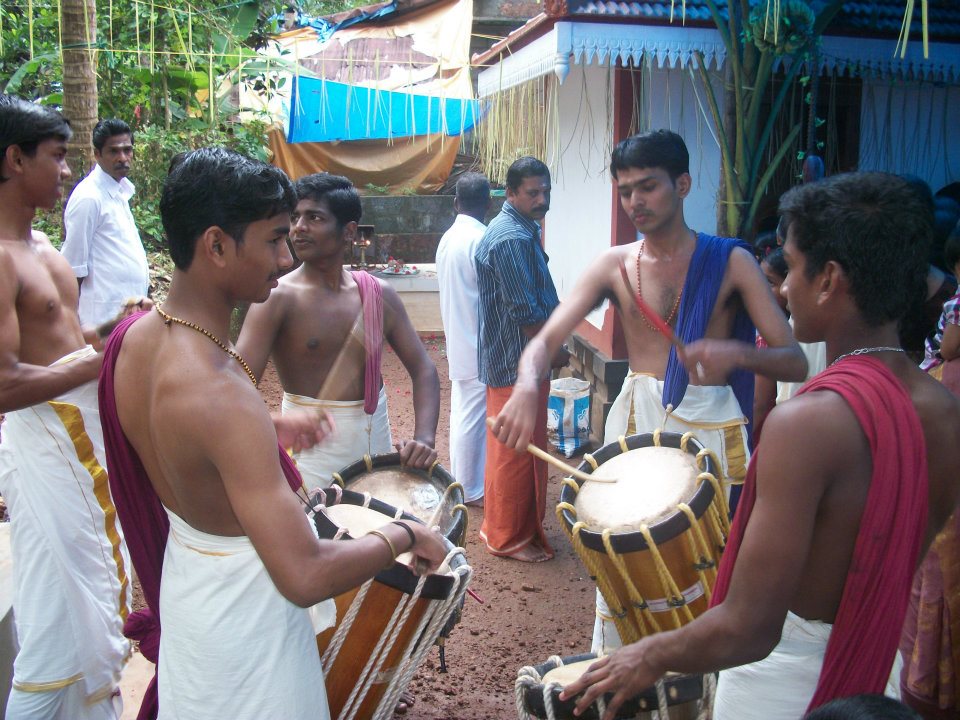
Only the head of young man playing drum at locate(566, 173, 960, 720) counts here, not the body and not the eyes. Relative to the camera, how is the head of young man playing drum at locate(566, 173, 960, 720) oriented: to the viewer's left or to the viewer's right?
to the viewer's left

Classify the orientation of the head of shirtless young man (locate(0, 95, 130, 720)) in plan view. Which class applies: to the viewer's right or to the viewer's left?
to the viewer's right

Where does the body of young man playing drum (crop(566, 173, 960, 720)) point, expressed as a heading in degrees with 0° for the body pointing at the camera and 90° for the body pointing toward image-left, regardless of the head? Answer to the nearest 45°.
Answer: approximately 135°

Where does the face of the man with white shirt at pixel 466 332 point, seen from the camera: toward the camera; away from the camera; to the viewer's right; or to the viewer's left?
away from the camera

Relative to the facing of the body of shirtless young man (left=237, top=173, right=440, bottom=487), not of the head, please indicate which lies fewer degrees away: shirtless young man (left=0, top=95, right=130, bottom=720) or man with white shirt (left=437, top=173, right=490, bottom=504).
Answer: the shirtless young man

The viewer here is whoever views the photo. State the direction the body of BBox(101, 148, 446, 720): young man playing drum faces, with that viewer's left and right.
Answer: facing away from the viewer and to the right of the viewer

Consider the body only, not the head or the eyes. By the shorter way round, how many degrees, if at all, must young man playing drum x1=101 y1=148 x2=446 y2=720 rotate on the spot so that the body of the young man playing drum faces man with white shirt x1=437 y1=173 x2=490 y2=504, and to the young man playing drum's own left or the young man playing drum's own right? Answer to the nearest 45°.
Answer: approximately 45° to the young man playing drum's own left

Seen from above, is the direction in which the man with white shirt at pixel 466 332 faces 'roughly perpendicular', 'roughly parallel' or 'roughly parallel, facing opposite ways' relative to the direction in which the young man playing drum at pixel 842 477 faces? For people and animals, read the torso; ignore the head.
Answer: roughly perpendicular

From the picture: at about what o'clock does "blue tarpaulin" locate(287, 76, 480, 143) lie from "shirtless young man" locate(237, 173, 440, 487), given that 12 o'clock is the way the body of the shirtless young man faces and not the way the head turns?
The blue tarpaulin is roughly at 6 o'clock from the shirtless young man.

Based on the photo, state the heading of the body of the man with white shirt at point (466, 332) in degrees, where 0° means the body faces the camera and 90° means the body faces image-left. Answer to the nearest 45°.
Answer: approximately 225°
